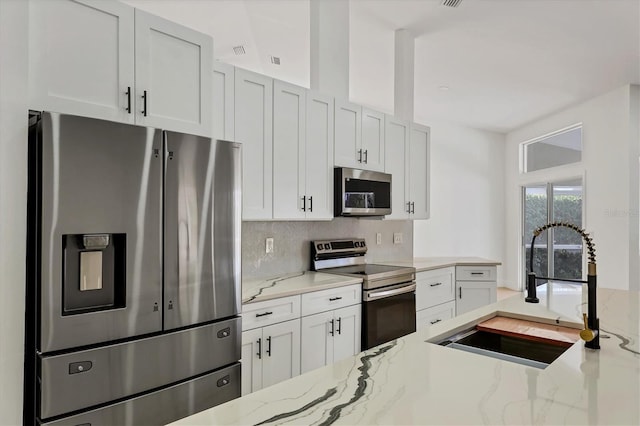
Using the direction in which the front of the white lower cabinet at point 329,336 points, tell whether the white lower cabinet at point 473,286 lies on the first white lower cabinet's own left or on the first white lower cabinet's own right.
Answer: on the first white lower cabinet's own left

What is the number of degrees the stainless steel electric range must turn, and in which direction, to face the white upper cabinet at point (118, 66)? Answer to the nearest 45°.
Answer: approximately 90° to its right

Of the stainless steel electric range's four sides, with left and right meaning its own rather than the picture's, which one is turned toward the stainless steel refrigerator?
right

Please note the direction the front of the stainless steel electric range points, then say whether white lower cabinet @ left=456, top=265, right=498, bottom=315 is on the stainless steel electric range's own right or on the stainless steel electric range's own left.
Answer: on the stainless steel electric range's own left

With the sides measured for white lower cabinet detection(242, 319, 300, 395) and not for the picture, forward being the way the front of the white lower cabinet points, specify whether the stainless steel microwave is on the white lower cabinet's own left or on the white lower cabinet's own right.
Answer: on the white lower cabinet's own left

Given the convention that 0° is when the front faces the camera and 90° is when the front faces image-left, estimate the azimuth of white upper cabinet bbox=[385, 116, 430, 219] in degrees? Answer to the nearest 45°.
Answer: approximately 315°

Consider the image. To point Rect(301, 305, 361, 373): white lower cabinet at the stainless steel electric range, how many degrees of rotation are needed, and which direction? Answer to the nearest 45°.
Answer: approximately 90° to its left

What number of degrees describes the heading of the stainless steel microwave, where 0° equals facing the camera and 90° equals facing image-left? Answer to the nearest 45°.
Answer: approximately 315°

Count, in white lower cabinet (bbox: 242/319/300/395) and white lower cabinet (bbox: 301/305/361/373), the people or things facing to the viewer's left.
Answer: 0

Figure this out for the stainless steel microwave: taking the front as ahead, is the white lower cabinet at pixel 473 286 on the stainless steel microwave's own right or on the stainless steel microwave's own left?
on the stainless steel microwave's own left
